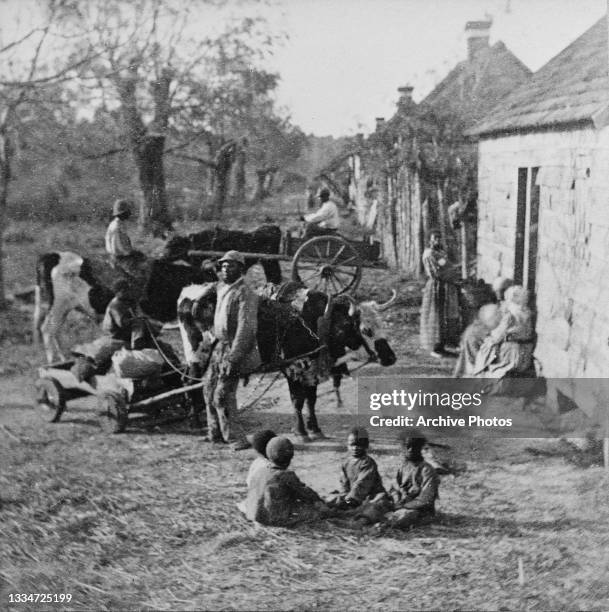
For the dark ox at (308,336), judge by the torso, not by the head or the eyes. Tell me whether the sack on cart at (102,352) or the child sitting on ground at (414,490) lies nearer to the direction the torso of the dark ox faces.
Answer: the child sitting on ground

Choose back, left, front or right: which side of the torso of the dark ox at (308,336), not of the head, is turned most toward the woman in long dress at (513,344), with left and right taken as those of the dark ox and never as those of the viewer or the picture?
front

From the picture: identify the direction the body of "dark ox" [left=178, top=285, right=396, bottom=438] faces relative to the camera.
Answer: to the viewer's right

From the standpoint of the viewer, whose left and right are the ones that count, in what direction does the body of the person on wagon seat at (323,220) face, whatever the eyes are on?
facing to the left of the viewer

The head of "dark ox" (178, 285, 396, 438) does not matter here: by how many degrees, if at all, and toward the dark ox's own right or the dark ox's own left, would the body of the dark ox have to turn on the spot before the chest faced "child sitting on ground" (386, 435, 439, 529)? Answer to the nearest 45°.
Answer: approximately 45° to the dark ox's own right

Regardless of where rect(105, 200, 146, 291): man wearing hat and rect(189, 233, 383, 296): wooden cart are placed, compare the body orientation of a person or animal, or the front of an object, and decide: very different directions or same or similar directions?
very different directions

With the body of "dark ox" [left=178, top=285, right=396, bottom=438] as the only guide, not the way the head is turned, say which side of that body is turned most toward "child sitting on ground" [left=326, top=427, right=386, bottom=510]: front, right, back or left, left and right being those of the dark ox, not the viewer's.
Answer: right

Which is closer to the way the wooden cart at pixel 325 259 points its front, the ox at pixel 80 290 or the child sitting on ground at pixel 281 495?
the ox

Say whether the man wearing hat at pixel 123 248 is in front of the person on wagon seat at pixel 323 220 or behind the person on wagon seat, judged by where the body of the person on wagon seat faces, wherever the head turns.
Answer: in front

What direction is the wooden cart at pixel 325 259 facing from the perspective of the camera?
to the viewer's left

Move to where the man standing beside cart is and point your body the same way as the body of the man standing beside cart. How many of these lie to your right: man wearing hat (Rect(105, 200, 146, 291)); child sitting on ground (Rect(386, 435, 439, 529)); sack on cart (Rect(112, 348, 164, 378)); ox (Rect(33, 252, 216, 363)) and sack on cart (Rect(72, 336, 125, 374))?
4

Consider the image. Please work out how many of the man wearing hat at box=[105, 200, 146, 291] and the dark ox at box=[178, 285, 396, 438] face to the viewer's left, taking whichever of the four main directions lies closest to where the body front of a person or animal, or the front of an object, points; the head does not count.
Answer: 0
